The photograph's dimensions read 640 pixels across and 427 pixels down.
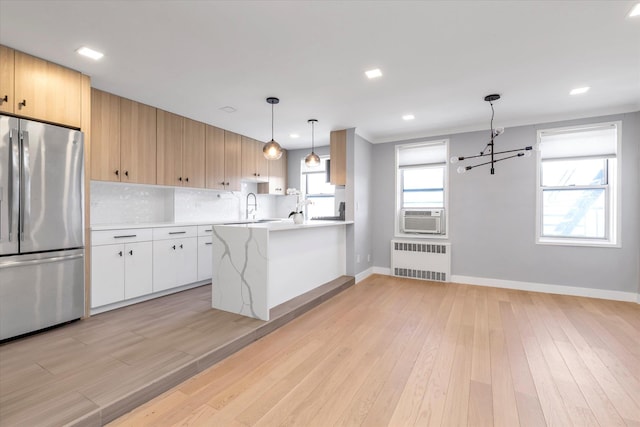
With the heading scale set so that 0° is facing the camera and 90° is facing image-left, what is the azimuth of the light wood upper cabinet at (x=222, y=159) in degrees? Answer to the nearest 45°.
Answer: approximately 315°

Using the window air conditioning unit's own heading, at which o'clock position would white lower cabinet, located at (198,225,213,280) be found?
The white lower cabinet is roughly at 2 o'clock from the window air conditioning unit.

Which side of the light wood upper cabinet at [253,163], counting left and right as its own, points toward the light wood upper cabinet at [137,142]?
right

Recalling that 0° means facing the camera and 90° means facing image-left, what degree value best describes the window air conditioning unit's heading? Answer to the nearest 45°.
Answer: approximately 0°

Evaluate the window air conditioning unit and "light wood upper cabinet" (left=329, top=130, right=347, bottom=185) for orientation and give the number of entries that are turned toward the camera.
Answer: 1

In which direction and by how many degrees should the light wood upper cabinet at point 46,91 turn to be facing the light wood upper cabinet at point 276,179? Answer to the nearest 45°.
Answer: approximately 45° to its left

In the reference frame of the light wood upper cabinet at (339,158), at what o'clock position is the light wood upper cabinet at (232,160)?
the light wood upper cabinet at (232,160) is roughly at 12 o'clock from the light wood upper cabinet at (339,158).

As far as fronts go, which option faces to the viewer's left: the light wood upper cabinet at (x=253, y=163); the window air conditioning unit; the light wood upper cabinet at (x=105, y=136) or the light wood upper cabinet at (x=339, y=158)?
the light wood upper cabinet at (x=339, y=158)
